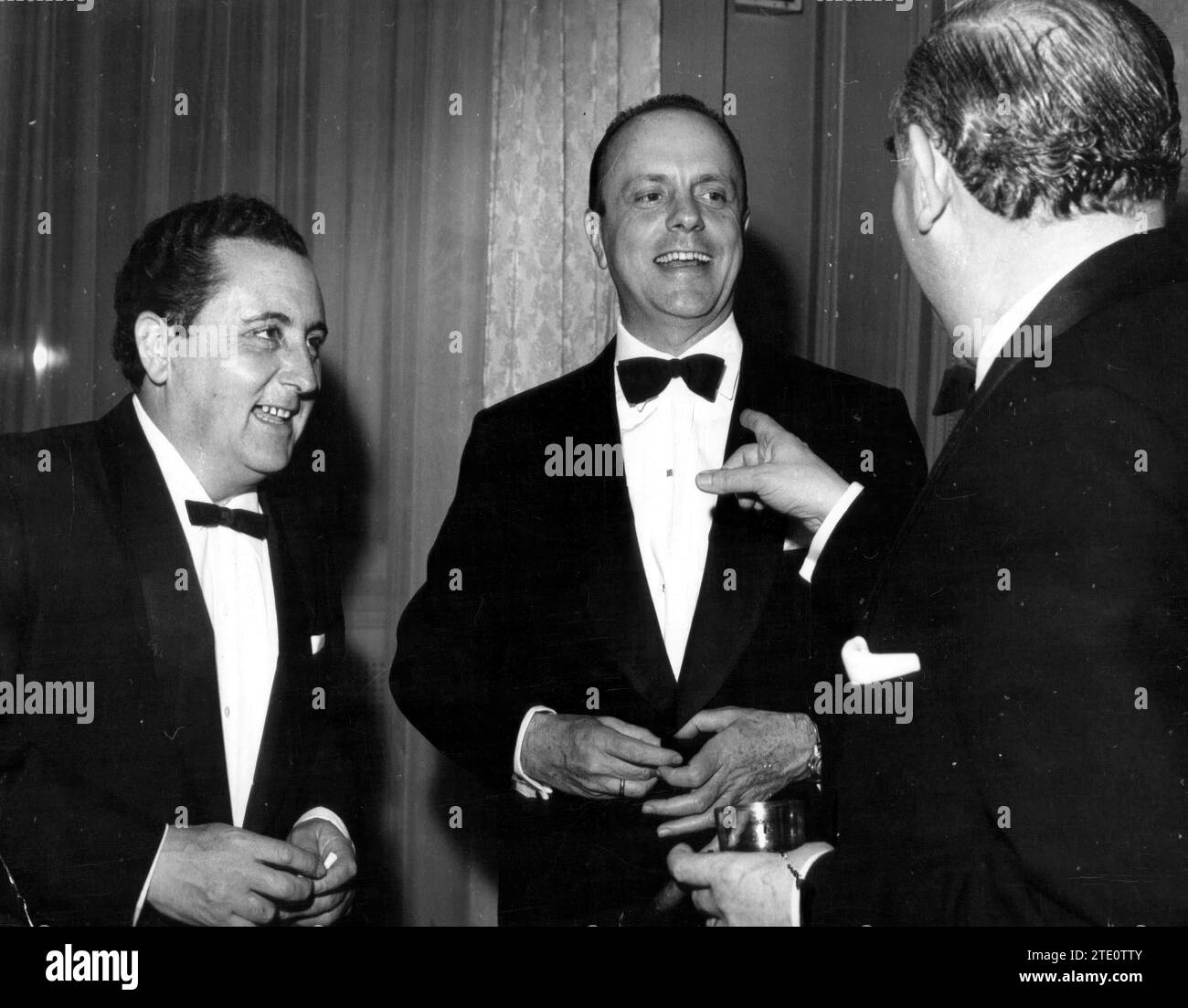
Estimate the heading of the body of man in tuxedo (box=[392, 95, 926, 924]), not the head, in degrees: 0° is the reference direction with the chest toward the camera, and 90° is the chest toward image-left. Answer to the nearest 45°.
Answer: approximately 0°

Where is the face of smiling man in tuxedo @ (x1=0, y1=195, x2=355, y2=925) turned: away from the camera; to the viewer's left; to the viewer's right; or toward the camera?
to the viewer's right

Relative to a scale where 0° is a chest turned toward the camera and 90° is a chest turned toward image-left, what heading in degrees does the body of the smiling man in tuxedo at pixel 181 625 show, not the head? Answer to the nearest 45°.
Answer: approximately 315°

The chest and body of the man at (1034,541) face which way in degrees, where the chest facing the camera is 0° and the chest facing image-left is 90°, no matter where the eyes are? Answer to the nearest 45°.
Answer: approximately 135°

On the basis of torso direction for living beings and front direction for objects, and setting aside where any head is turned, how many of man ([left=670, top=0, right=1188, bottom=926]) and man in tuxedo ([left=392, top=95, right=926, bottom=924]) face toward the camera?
1
